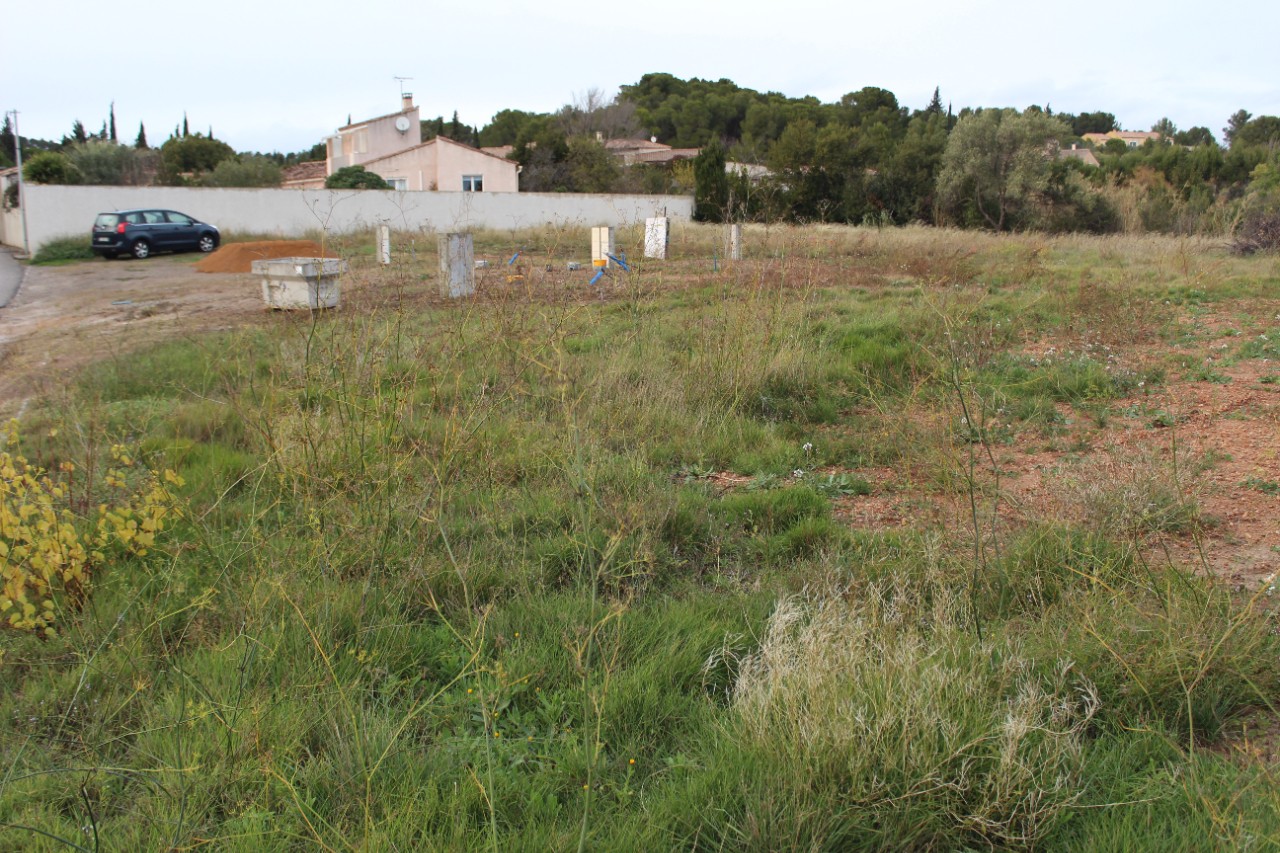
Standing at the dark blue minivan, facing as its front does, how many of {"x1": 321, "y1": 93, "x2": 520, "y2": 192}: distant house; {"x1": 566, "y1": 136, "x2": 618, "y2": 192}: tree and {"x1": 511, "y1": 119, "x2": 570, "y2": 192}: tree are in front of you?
3

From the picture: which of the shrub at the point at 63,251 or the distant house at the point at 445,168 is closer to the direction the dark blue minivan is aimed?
the distant house

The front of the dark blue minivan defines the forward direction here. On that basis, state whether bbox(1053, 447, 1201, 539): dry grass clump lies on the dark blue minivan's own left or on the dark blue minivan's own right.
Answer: on the dark blue minivan's own right

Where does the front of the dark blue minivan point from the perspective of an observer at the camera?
facing away from the viewer and to the right of the viewer

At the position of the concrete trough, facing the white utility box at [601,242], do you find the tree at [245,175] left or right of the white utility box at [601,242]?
left

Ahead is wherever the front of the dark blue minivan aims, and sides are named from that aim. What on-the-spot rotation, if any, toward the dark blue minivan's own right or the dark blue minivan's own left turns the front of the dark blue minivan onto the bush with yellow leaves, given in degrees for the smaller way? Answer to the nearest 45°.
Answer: approximately 135° to the dark blue minivan's own right
